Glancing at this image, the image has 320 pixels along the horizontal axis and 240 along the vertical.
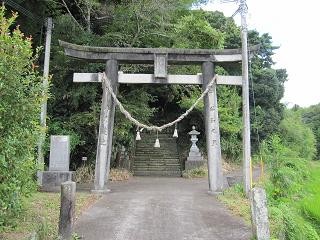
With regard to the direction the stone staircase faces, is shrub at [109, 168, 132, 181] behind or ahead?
ahead

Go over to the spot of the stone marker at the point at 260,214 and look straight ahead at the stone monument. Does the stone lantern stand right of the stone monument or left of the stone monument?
right

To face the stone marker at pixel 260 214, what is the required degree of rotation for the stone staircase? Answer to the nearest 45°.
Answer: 0° — it already faces it

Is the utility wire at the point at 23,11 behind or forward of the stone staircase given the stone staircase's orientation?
forward

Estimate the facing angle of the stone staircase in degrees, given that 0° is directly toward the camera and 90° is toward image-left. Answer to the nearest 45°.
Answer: approximately 0°

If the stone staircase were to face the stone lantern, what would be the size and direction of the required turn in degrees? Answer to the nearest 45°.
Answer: approximately 45° to its left

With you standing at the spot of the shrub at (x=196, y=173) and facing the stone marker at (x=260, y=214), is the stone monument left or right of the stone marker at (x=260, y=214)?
right

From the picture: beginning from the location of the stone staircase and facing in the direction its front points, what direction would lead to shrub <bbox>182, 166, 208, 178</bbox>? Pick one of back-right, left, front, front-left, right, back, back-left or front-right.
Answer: front-left

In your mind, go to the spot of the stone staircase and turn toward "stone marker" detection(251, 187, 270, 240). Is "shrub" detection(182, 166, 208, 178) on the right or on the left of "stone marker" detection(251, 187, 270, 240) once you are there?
left
